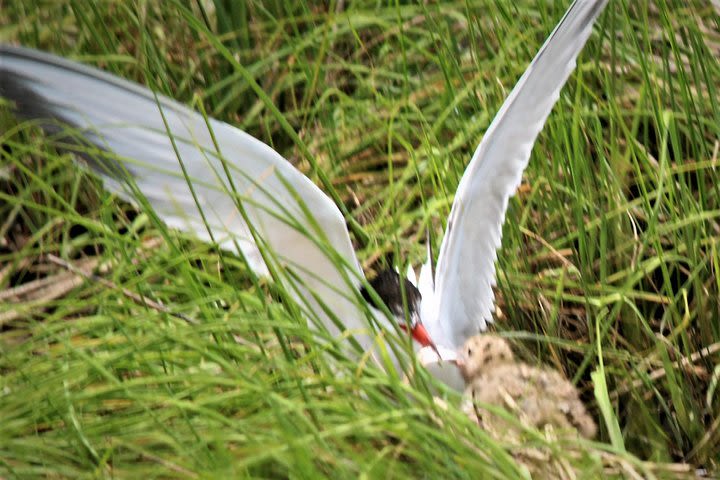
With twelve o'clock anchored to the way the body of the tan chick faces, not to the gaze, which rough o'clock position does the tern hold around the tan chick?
The tern is roughly at 1 o'clock from the tan chick.

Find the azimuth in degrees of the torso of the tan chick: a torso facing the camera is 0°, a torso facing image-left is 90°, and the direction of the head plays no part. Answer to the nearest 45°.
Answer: approximately 90°
